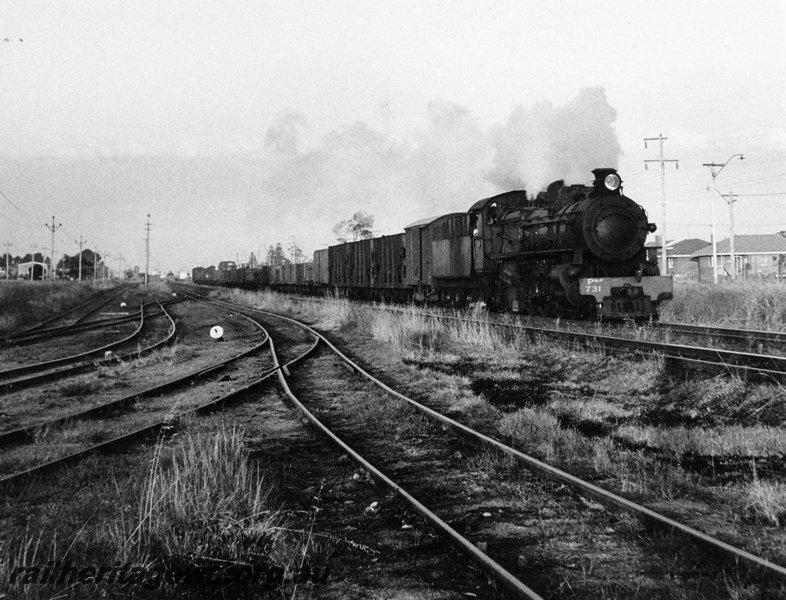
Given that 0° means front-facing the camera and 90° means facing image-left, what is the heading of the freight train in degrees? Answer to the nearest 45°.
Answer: approximately 315°

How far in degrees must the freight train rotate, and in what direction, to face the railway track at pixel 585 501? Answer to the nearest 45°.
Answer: approximately 45° to its right

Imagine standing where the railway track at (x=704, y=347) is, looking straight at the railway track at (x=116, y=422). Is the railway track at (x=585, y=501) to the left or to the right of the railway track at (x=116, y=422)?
left

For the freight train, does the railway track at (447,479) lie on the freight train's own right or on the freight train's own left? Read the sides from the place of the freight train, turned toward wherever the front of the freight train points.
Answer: on the freight train's own right

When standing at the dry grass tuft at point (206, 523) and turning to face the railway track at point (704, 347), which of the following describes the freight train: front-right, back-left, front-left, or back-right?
front-left
